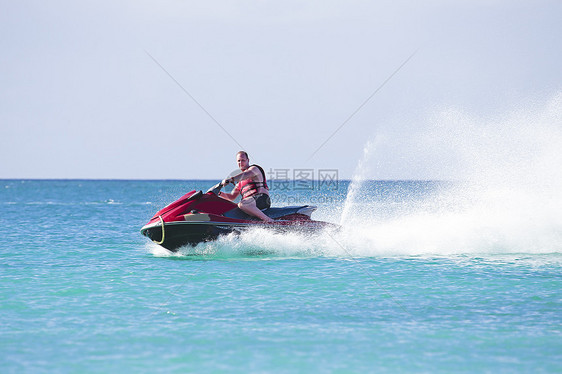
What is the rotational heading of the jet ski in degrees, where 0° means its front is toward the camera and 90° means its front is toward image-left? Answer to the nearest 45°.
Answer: approximately 45°
